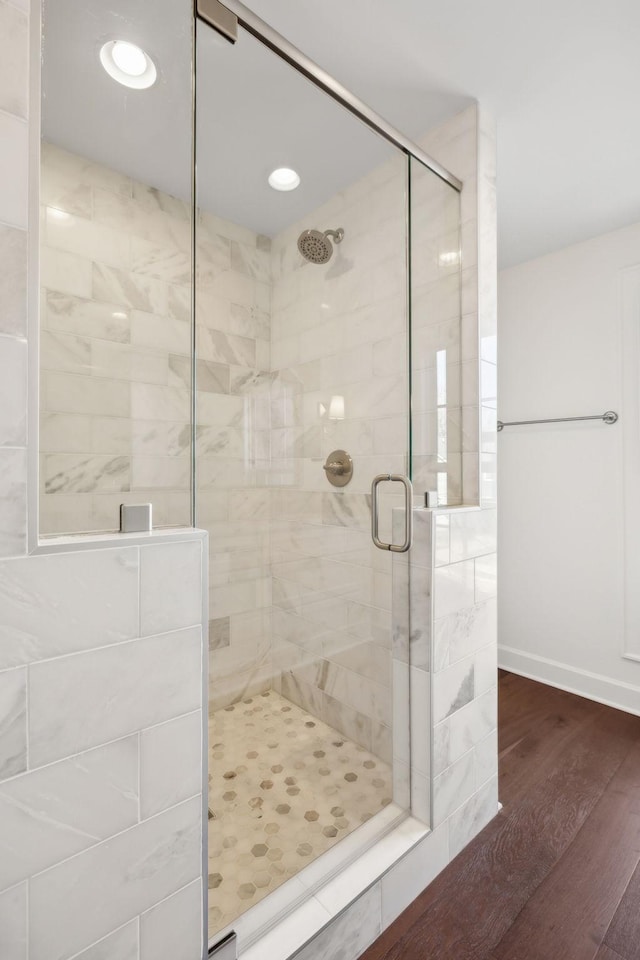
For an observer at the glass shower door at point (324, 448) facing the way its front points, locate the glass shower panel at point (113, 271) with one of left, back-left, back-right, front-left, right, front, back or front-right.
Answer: right

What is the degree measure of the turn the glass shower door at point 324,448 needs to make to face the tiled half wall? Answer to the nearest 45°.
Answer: approximately 90° to its right
